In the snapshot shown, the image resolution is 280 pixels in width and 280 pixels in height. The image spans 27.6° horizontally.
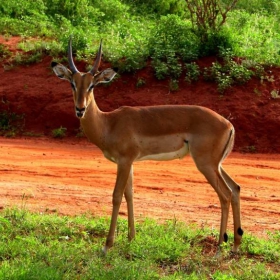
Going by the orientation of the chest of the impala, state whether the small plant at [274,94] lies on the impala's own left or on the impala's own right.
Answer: on the impala's own right

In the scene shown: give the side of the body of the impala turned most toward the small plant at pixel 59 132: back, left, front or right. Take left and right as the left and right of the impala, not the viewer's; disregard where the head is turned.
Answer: right

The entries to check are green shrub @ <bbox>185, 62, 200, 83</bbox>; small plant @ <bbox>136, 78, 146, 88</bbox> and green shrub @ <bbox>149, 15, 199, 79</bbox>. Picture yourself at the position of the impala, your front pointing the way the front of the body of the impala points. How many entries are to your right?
3

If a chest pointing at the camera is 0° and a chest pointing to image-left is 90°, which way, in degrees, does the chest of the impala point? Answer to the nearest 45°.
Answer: approximately 90°

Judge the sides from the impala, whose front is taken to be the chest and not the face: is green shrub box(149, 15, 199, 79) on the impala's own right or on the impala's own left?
on the impala's own right
